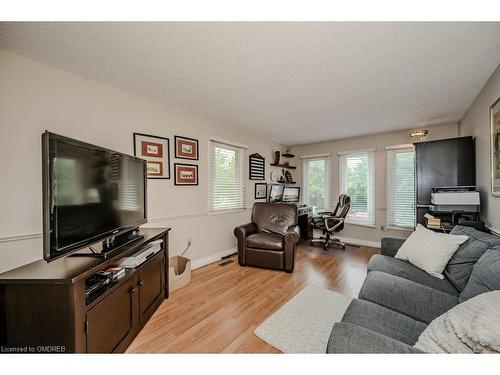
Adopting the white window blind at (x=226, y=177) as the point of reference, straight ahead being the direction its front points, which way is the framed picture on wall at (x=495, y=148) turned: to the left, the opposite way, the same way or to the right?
the opposite way

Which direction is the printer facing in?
toward the camera

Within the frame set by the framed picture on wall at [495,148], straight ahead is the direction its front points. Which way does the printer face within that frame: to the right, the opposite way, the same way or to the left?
to the left

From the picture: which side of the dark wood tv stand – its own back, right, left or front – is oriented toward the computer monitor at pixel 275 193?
left

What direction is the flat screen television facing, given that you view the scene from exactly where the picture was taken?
facing the viewer and to the right of the viewer

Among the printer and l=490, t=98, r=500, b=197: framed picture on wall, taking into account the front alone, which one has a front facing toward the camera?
the printer

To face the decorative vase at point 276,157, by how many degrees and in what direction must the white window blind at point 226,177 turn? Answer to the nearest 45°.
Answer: approximately 90° to its left

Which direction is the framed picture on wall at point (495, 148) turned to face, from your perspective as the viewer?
facing to the left of the viewer

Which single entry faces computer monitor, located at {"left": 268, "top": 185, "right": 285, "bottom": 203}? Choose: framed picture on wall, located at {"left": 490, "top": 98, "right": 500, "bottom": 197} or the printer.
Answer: the framed picture on wall

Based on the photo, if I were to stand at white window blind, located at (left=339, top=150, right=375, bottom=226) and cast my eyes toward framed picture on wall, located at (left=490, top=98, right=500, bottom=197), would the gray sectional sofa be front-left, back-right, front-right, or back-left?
front-right

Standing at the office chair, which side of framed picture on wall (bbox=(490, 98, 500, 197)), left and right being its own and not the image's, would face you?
front

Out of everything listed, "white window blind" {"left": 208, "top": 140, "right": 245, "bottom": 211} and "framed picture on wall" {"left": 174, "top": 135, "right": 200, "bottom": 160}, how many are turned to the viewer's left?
0

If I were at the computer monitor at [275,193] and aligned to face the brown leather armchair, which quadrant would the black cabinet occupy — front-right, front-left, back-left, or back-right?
front-left

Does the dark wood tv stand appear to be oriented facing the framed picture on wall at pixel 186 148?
no

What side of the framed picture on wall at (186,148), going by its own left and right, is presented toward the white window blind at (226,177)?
left

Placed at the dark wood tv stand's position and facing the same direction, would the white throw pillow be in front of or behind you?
in front

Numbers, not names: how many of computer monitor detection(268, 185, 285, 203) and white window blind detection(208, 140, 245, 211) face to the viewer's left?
0

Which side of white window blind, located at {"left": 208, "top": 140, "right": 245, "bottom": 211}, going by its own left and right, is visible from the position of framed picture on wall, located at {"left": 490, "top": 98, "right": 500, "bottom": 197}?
front

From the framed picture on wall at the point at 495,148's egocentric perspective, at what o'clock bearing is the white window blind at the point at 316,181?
The white window blind is roughly at 1 o'clock from the framed picture on wall.

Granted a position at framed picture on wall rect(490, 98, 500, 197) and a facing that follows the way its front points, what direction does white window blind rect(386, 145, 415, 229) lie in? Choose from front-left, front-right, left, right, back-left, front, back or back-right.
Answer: front-right
